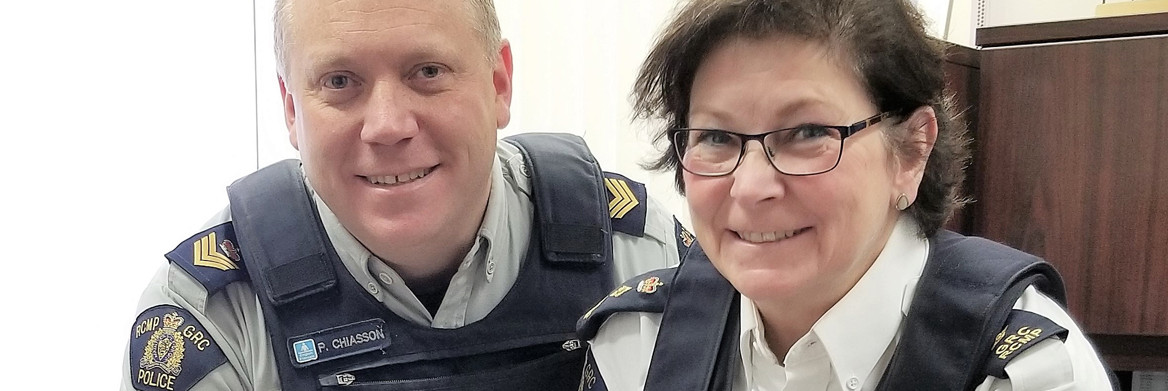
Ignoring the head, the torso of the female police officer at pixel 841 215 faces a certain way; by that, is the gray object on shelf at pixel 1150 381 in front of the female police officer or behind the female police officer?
behind

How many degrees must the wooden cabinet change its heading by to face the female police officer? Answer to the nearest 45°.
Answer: approximately 45° to its right

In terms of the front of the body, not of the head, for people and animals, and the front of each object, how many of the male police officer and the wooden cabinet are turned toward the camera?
2

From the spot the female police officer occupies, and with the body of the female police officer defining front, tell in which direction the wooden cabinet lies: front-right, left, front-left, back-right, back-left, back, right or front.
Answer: back

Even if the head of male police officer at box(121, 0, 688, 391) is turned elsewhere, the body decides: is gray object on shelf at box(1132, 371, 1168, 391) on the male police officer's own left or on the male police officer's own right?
on the male police officer's own left

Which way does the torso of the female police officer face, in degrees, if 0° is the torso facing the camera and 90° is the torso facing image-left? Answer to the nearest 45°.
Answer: approximately 45°

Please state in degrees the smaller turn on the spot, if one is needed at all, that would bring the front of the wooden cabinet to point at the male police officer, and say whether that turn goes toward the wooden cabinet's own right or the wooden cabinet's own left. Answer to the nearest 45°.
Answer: approximately 45° to the wooden cabinet's own right

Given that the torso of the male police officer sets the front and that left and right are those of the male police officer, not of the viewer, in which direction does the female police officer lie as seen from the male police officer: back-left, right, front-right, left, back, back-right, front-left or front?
front-left
